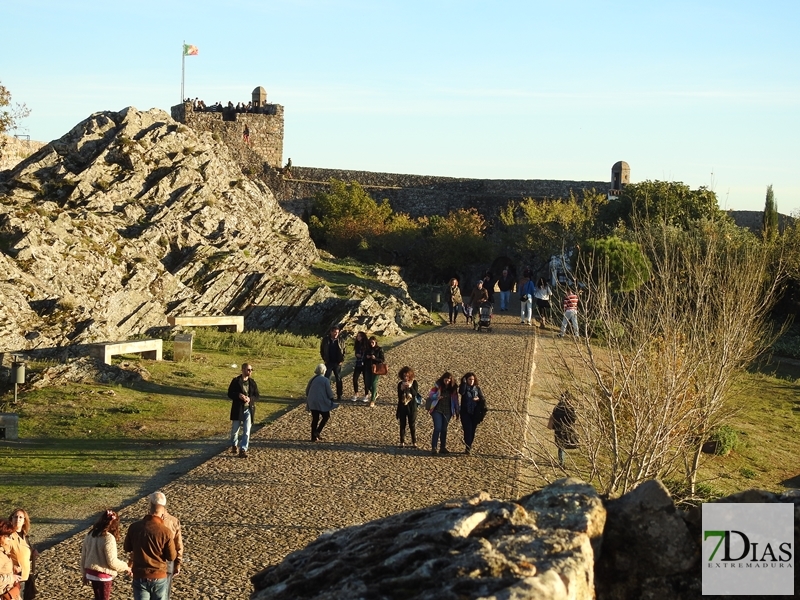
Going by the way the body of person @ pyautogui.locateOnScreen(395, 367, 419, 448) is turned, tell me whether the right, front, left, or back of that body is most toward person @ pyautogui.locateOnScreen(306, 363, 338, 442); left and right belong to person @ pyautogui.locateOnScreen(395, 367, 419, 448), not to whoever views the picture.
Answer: right

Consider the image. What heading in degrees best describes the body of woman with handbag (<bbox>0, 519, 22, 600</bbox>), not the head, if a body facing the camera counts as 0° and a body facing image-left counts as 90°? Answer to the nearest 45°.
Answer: approximately 270°

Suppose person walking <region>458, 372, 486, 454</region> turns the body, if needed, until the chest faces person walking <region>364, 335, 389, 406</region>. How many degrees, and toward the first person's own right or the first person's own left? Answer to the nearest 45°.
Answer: approximately 135° to the first person's own right

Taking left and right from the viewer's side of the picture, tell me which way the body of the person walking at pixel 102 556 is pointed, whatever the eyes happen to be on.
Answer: facing away from the viewer and to the right of the viewer

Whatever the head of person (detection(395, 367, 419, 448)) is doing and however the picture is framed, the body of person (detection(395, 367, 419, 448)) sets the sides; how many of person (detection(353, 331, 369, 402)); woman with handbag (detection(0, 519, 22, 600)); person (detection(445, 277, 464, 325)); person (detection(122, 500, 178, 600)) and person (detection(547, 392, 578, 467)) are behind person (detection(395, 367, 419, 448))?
2
